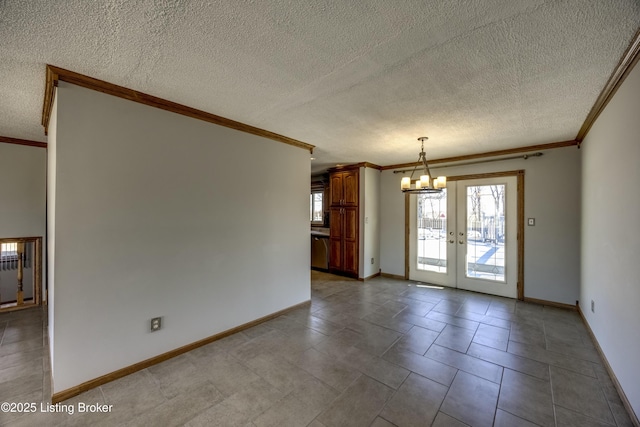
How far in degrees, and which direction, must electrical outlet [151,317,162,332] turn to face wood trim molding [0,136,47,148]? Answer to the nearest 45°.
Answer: approximately 180°

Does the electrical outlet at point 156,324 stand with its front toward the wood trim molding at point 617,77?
yes

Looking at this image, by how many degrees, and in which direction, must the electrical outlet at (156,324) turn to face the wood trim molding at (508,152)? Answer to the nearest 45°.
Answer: approximately 45° to its left

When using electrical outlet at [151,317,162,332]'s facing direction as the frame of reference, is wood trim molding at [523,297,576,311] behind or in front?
in front

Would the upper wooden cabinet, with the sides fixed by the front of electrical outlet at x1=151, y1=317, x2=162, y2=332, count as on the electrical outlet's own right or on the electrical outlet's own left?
on the electrical outlet's own left

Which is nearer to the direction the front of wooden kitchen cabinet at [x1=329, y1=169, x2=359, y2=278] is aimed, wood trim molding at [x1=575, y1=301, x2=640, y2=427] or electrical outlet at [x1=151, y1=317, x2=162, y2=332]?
the electrical outlet

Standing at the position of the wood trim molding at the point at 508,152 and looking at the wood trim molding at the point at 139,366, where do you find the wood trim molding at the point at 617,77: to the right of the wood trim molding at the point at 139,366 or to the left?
left

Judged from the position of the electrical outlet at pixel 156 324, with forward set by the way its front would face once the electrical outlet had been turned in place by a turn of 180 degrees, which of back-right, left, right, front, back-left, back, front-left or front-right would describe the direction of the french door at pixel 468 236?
back-right

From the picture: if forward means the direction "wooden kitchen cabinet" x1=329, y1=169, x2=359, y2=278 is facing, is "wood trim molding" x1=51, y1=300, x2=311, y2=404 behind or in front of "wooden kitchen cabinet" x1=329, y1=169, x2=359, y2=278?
in front

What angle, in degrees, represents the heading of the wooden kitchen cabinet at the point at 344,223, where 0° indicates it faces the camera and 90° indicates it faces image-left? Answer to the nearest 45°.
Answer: approximately 45°

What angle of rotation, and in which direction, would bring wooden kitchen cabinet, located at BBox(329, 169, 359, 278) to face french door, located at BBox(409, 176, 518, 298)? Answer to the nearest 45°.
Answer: approximately 135° to its left

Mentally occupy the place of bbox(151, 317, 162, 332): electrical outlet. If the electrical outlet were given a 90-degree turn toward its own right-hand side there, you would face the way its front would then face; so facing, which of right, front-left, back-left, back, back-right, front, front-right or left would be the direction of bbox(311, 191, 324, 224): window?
back

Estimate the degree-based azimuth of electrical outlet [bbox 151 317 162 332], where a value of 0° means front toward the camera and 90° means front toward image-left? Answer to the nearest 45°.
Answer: approximately 315°

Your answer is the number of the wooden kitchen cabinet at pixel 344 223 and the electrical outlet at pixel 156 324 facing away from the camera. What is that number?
0

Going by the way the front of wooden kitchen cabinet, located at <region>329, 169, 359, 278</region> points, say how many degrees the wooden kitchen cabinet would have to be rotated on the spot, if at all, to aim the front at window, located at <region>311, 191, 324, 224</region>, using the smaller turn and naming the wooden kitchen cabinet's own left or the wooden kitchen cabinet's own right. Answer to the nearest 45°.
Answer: approximately 90° to the wooden kitchen cabinet's own right
